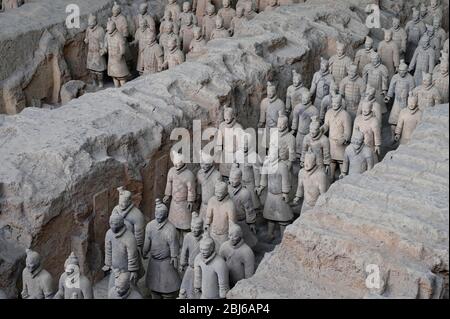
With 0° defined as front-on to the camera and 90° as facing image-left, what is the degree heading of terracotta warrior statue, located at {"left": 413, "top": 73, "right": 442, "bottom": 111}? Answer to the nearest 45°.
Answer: approximately 45°

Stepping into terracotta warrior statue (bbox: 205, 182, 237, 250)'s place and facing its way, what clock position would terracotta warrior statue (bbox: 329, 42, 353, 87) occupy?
terracotta warrior statue (bbox: 329, 42, 353, 87) is roughly at 7 o'clock from terracotta warrior statue (bbox: 205, 182, 237, 250).

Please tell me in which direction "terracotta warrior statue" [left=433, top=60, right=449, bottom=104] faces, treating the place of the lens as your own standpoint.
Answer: facing the viewer and to the left of the viewer

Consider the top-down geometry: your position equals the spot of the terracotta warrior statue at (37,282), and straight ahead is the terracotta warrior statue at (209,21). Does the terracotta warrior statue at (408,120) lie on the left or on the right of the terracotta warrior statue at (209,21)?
right

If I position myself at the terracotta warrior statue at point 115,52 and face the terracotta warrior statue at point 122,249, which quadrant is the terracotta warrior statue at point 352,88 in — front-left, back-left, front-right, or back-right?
front-left

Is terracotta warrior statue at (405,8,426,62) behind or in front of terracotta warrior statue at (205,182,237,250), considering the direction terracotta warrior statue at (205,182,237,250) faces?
behind

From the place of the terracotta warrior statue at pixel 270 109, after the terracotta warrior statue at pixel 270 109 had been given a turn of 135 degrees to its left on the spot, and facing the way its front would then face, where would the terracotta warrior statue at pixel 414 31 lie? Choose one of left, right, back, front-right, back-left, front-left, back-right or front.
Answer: front-left

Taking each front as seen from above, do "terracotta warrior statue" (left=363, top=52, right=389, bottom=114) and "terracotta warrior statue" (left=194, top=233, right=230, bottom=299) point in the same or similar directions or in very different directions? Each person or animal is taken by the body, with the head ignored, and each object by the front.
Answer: same or similar directions

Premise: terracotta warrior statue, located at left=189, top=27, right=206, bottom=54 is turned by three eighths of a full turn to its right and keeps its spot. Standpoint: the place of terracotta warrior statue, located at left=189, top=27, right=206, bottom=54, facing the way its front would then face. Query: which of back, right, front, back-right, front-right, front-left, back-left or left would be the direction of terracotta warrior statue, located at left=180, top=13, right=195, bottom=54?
front

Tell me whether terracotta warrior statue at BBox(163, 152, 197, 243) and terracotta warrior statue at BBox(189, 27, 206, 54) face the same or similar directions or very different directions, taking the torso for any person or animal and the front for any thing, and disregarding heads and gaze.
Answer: same or similar directions

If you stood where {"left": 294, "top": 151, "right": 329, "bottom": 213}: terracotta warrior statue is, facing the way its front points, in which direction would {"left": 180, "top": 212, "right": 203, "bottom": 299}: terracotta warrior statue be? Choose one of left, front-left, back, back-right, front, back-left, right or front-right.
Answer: front

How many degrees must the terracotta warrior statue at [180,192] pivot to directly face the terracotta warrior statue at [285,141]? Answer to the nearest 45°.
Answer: approximately 180°

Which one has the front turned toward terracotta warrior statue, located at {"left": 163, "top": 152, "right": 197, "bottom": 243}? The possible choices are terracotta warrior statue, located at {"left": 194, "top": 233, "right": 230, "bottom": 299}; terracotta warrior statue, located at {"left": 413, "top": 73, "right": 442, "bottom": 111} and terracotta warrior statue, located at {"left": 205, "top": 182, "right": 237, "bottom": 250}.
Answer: terracotta warrior statue, located at {"left": 413, "top": 73, "right": 442, "bottom": 111}

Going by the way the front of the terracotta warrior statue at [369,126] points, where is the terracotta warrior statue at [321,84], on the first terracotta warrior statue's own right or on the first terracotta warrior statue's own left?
on the first terracotta warrior statue's own right

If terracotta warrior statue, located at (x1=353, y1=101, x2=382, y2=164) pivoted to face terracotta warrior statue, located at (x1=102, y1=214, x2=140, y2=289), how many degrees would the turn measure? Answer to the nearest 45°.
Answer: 0° — it already faces it

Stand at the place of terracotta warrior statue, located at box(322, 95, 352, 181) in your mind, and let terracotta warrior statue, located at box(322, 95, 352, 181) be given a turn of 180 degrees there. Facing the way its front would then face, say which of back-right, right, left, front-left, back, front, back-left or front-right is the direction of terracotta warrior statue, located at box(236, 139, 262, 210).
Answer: back

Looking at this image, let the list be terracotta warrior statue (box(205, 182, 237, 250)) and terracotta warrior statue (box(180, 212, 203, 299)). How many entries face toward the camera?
2

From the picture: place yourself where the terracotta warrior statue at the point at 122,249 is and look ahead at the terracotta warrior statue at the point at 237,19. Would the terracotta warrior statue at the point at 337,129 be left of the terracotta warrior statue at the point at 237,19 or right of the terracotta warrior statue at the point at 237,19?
right
